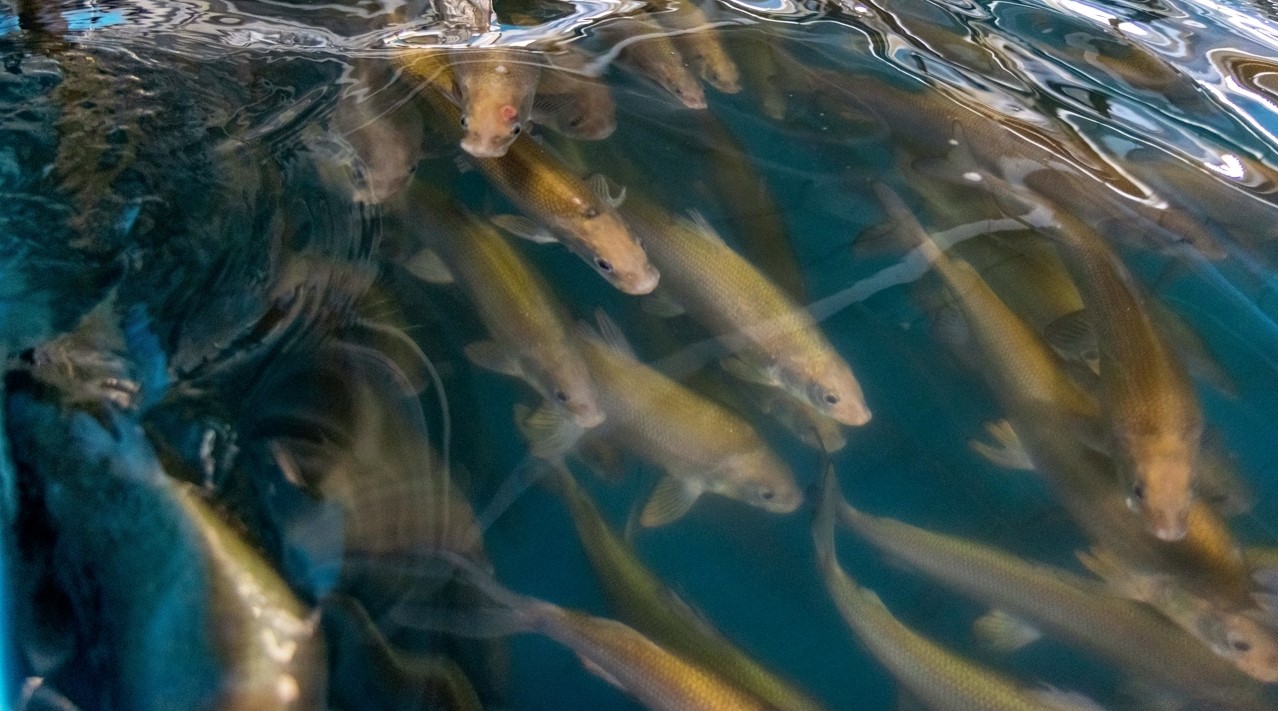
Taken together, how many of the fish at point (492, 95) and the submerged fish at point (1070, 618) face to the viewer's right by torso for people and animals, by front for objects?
1

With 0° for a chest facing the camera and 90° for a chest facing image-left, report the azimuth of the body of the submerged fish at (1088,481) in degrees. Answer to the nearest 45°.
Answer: approximately 315°

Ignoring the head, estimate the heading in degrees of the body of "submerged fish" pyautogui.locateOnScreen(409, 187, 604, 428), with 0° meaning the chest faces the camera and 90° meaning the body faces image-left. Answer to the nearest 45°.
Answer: approximately 315°

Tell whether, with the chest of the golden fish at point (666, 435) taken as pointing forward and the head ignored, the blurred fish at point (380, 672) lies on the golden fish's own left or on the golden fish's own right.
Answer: on the golden fish's own right

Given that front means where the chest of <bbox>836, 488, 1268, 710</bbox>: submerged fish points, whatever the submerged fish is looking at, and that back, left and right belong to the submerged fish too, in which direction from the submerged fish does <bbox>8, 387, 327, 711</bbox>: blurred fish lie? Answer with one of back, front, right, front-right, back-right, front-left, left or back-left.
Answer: back-right

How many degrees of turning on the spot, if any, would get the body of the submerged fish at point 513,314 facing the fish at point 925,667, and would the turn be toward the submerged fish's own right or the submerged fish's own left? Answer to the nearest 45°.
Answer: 0° — it already faces it

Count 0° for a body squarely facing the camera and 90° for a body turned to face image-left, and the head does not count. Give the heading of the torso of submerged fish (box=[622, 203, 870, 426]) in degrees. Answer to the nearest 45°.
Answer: approximately 315°
